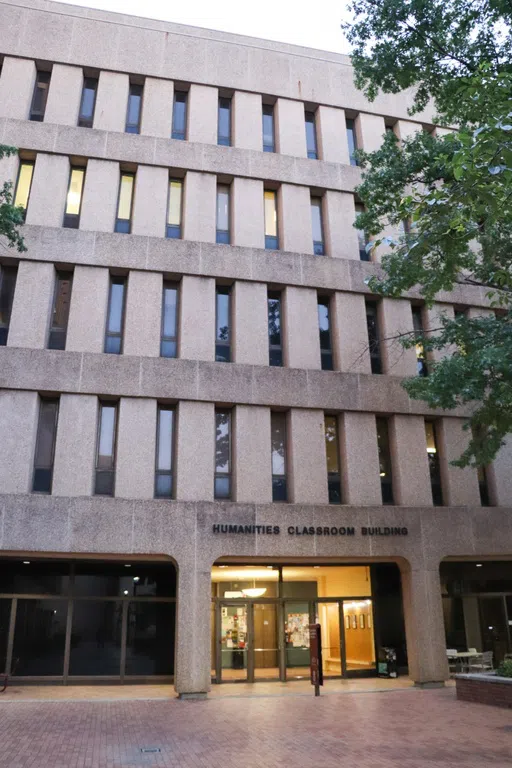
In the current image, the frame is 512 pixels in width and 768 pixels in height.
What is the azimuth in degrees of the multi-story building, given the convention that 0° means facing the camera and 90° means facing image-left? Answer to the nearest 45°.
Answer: approximately 0°
